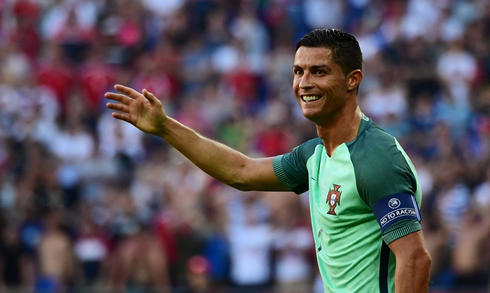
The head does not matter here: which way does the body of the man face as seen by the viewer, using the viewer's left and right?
facing the viewer and to the left of the viewer

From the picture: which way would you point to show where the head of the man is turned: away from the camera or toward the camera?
toward the camera
